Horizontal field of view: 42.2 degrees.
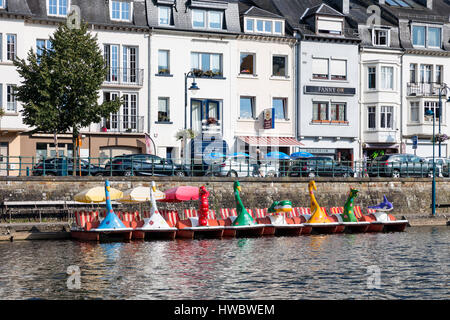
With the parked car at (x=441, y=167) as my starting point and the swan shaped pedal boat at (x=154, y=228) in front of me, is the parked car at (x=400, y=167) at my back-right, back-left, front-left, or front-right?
front-right

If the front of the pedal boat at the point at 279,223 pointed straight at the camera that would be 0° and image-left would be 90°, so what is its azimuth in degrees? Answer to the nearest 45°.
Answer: approximately 315°

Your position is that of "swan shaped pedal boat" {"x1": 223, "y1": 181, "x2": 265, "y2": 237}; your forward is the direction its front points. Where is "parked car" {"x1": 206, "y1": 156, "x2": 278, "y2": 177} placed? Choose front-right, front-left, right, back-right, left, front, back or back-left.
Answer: back-left

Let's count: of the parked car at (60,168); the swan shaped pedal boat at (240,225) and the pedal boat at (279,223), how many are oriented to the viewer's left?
0

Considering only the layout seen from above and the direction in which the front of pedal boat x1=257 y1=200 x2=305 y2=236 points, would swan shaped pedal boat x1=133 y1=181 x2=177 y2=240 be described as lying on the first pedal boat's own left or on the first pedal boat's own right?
on the first pedal boat's own right
